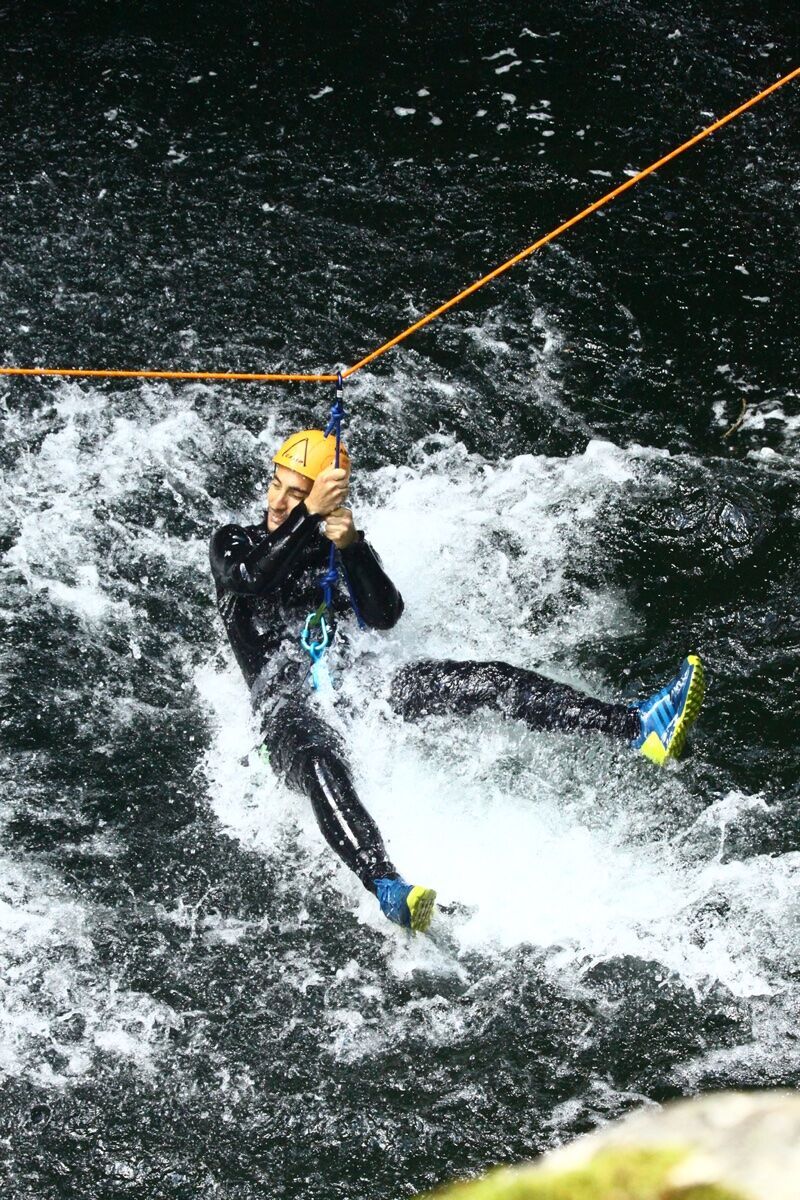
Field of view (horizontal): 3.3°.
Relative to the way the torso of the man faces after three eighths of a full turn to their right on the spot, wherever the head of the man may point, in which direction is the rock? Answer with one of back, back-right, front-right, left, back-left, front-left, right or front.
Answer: left
